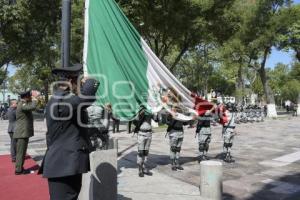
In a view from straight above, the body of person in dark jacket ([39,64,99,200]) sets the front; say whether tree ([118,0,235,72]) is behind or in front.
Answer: in front

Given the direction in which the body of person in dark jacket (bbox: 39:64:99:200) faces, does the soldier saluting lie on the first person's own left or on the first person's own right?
on the first person's own left

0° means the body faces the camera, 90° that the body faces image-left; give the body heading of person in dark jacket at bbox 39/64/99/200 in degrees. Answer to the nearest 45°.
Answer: approximately 225°

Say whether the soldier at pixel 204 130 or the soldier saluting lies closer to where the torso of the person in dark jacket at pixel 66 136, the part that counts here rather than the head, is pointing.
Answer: the soldier

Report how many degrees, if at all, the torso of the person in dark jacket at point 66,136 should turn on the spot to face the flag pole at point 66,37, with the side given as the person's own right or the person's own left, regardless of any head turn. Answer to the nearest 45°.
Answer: approximately 45° to the person's own left
